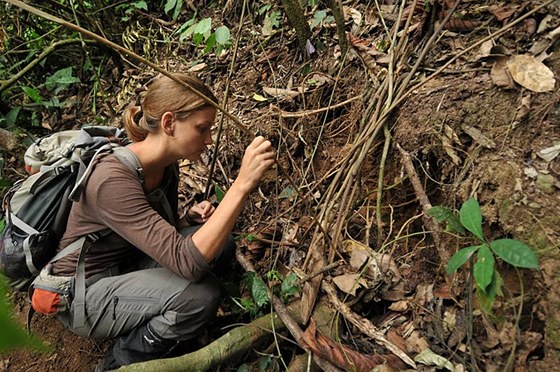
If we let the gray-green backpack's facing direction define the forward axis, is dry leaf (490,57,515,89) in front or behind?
behind

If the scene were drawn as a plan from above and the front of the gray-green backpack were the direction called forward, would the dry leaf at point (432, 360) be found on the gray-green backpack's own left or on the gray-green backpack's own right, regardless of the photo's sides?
on the gray-green backpack's own left

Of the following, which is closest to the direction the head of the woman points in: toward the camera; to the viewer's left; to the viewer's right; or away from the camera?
to the viewer's right

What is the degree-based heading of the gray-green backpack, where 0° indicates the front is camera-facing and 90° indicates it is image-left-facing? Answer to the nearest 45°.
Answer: approximately 90°

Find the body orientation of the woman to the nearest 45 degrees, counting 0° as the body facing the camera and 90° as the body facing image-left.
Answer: approximately 270°
